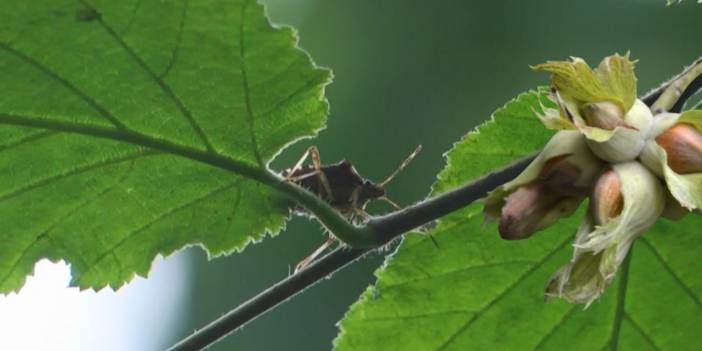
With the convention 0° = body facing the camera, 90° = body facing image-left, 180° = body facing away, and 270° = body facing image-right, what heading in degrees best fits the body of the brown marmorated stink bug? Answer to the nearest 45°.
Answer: approximately 270°

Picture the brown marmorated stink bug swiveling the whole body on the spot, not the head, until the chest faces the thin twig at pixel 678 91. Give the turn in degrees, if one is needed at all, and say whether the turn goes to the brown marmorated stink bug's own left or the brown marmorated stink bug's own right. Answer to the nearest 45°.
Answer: approximately 45° to the brown marmorated stink bug's own right
